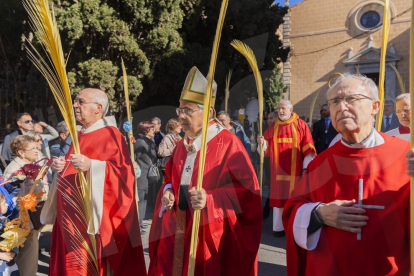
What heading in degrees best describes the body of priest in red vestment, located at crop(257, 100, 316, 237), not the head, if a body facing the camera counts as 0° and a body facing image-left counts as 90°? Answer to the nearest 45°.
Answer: approximately 45°

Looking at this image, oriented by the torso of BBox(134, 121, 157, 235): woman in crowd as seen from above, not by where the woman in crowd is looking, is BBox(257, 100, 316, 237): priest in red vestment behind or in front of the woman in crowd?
in front

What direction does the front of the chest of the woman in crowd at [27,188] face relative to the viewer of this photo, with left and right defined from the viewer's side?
facing to the right of the viewer

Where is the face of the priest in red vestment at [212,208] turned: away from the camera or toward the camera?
toward the camera

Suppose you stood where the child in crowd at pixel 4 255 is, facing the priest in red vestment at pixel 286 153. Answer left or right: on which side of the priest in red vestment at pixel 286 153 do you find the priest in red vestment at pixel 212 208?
right

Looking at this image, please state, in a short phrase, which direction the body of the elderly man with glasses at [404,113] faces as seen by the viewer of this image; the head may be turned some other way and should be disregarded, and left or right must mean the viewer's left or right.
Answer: facing the viewer and to the left of the viewer

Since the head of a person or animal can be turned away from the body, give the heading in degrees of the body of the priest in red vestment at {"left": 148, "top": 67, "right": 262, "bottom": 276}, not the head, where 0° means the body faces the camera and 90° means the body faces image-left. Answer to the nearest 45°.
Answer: approximately 45°

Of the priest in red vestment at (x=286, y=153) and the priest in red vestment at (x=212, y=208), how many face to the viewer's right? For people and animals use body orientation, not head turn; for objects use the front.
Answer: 0

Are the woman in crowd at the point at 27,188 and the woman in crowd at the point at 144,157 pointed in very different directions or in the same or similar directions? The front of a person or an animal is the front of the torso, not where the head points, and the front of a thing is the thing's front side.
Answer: same or similar directions
